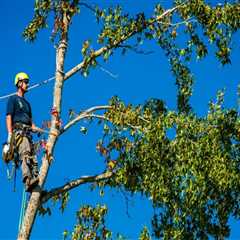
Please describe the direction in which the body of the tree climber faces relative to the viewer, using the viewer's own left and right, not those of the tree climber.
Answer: facing the viewer and to the right of the viewer
